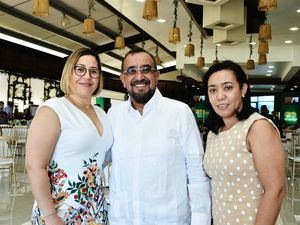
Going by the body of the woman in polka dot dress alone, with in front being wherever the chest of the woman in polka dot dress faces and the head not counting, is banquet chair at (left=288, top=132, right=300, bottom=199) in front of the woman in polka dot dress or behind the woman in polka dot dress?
behind

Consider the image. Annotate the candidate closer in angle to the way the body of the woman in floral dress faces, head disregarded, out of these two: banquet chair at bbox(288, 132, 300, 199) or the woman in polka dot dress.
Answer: the woman in polka dot dress

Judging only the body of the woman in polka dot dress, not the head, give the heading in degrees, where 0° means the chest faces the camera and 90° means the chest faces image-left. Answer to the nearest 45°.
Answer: approximately 45°

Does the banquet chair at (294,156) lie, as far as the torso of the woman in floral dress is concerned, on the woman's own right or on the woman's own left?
on the woman's own left

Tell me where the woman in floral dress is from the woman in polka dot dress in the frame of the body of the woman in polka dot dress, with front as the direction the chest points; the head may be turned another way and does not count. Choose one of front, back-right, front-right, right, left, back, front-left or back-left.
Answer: front-right

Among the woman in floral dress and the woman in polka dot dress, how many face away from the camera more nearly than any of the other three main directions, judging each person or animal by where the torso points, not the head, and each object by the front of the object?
0

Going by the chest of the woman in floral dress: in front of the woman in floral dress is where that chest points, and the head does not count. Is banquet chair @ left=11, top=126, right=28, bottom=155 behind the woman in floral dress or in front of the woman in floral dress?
behind

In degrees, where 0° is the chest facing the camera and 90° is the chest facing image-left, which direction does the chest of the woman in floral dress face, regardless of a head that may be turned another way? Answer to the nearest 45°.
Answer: approximately 315°

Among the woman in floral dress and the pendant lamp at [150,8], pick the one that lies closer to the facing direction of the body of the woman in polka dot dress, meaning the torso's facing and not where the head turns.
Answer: the woman in floral dress
